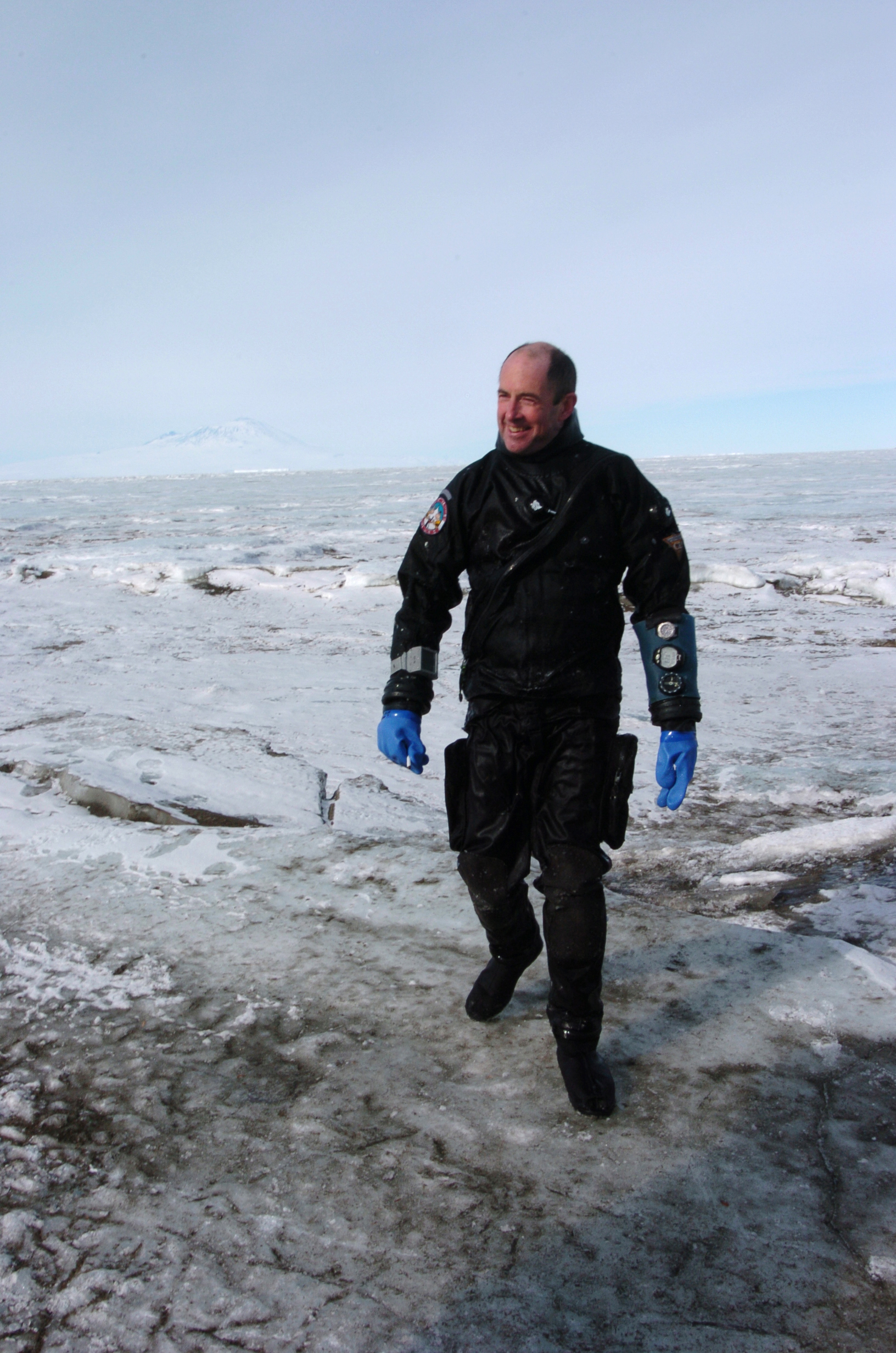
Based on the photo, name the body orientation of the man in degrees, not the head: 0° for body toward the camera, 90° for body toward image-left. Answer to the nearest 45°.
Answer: approximately 0°

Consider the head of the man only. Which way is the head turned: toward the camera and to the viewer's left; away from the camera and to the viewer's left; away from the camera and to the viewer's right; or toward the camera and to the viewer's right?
toward the camera and to the viewer's left
